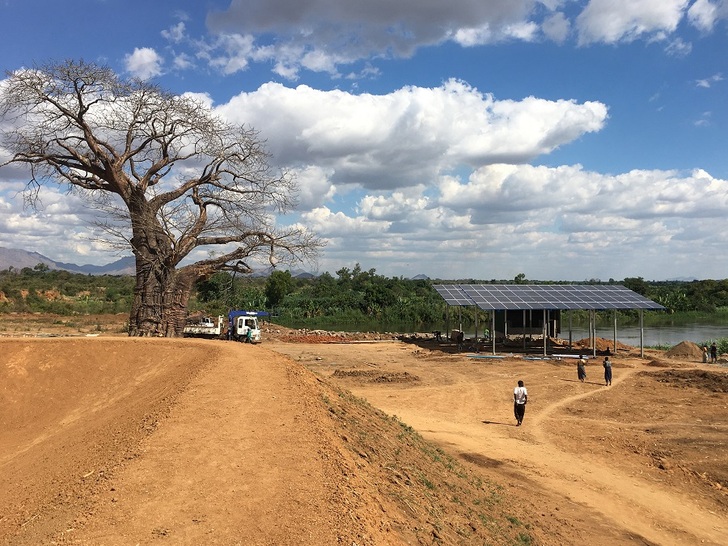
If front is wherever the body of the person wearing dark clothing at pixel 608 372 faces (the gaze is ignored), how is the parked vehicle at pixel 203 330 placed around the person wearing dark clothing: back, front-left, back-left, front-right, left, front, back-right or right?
left

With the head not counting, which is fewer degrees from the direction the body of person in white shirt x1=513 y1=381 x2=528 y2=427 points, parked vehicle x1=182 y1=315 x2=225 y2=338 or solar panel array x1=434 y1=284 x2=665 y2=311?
the solar panel array

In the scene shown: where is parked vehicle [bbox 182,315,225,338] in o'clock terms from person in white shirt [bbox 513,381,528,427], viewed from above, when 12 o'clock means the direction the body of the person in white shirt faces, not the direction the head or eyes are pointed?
The parked vehicle is roughly at 10 o'clock from the person in white shirt.

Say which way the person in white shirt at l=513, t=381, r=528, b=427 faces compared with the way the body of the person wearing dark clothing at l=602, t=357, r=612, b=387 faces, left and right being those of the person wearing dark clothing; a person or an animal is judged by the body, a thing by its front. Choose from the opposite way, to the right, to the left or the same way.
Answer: the same way

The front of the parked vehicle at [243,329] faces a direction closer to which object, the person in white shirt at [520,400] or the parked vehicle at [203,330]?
the person in white shirt

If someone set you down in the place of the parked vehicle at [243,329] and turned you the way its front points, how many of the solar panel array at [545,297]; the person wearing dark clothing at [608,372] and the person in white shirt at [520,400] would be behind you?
0

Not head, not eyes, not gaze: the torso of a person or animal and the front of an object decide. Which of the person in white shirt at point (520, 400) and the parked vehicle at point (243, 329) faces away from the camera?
the person in white shirt

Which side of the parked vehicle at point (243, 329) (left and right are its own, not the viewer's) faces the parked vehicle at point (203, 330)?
right

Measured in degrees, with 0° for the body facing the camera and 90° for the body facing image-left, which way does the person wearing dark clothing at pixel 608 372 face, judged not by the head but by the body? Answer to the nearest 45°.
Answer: approximately 180°

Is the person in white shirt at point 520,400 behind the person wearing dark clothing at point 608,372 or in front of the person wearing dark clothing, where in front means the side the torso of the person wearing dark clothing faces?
behind

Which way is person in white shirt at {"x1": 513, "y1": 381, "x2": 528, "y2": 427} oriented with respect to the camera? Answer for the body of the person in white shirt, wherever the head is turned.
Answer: away from the camera

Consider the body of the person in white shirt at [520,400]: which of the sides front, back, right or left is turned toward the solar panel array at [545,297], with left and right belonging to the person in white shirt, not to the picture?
front
